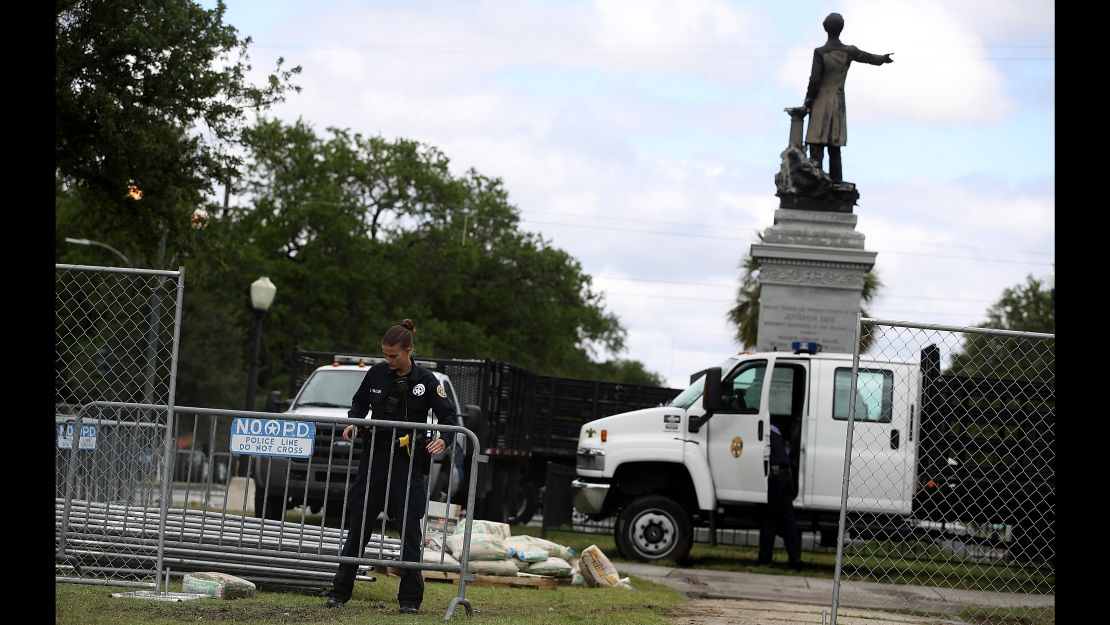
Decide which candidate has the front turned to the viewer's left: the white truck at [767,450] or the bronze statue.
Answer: the white truck

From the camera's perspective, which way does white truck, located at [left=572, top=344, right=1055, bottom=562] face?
to the viewer's left

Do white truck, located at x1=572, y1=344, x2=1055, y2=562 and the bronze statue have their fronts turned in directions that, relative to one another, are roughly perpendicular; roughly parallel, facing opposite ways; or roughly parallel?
roughly perpendicular

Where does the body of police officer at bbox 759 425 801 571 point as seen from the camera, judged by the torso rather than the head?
away from the camera

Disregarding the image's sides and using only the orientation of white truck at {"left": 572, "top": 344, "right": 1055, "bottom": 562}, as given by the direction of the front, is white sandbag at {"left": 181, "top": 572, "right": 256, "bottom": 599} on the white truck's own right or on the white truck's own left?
on the white truck's own left
